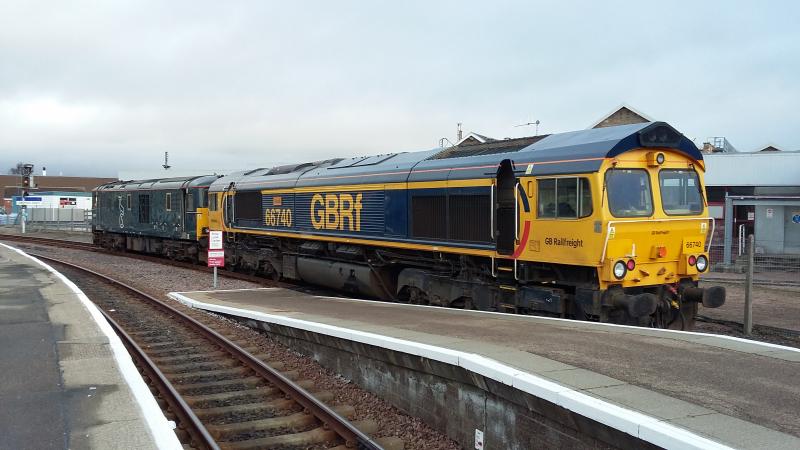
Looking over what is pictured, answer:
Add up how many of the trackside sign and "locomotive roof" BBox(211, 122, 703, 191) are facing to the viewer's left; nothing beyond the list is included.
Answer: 0

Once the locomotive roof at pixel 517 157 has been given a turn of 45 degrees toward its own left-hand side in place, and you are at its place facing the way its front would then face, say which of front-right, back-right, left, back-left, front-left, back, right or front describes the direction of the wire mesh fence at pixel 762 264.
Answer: front-left

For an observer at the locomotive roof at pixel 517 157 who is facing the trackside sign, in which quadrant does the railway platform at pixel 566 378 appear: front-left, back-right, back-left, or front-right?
back-left

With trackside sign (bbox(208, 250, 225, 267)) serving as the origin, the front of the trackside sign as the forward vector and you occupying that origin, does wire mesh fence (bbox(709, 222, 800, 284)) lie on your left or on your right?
on your left

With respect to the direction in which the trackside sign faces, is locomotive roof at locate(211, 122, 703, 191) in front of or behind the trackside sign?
in front

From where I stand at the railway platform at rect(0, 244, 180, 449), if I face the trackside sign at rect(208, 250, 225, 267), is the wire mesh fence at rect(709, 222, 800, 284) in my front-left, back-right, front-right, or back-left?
front-right

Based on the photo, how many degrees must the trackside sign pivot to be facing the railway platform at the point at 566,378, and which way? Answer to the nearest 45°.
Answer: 0° — it already faces it

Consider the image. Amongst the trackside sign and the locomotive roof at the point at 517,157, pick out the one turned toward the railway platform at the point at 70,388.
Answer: the trackside sign

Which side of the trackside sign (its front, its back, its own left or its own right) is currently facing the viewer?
front

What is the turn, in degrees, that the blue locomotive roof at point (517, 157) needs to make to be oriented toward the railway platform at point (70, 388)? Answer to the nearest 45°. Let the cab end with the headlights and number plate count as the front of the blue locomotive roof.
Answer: approximately 90° to its right
